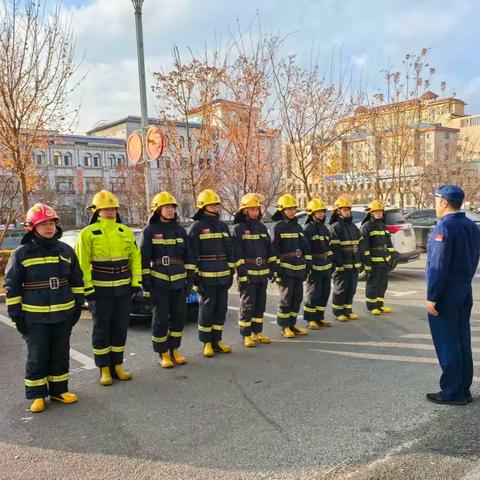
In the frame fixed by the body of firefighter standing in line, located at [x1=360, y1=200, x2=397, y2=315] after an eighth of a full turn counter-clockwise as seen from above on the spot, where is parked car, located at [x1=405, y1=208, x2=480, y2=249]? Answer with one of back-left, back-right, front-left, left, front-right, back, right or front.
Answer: left

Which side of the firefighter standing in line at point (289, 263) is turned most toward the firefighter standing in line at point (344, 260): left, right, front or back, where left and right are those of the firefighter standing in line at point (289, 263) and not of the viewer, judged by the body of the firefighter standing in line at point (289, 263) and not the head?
left

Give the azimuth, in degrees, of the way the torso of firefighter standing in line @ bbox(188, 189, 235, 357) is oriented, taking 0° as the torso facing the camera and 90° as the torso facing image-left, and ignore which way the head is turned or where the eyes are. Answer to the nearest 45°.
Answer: approximately 315°

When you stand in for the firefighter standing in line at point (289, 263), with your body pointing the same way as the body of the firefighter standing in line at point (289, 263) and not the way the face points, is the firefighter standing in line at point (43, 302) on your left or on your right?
on your right

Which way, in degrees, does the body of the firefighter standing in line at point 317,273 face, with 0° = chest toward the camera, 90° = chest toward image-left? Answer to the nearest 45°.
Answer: approximately 315°

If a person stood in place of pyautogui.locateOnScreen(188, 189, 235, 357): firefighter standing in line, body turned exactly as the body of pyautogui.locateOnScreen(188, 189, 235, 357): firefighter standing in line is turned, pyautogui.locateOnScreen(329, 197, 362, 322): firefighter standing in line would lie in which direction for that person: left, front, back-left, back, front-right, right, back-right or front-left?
left

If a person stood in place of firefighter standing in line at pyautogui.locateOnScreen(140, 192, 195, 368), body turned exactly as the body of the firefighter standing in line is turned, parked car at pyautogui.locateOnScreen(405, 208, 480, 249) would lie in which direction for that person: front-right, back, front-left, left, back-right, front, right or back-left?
left
